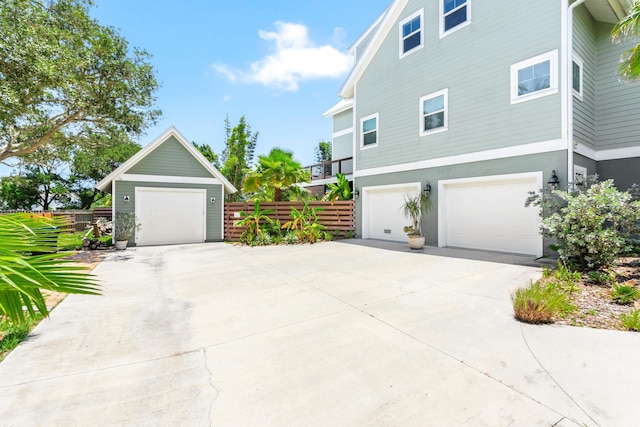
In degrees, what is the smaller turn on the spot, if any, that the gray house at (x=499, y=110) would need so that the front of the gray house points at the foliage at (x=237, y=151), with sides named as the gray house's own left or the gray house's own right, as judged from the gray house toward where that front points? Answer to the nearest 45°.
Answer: approximately 90° to the gray house's own right

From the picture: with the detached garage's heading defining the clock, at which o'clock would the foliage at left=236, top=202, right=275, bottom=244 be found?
The foliage is roughly at 10 o'clock from the detached garage.

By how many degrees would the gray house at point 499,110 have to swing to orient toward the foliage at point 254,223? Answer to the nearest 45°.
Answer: approximately 45° to its right

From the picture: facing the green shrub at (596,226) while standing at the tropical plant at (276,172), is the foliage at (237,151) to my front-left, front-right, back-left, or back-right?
back-left

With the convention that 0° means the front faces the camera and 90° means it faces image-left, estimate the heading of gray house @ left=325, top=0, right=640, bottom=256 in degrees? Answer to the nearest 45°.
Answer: approximately 45°

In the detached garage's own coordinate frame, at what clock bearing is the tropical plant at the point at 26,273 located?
The tropical plant is roughly at 12 o'clock from the detached garage.

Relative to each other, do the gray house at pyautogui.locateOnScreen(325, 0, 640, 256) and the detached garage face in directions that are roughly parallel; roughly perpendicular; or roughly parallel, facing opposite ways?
roughly perpendicular

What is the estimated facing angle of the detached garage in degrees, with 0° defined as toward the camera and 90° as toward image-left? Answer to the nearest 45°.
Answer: approximately 0°

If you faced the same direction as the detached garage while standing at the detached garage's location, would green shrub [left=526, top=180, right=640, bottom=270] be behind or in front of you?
in front

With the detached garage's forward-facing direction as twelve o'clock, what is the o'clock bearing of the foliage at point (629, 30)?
The foliage is roughly at 11 o'clock from the detached garage.

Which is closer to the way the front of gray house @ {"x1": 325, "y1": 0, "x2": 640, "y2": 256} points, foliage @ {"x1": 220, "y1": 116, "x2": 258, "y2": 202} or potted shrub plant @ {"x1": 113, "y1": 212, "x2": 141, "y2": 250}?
the potted shrub plant

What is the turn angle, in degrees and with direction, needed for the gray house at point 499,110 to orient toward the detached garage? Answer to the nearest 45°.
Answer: approximately 45° to its right
